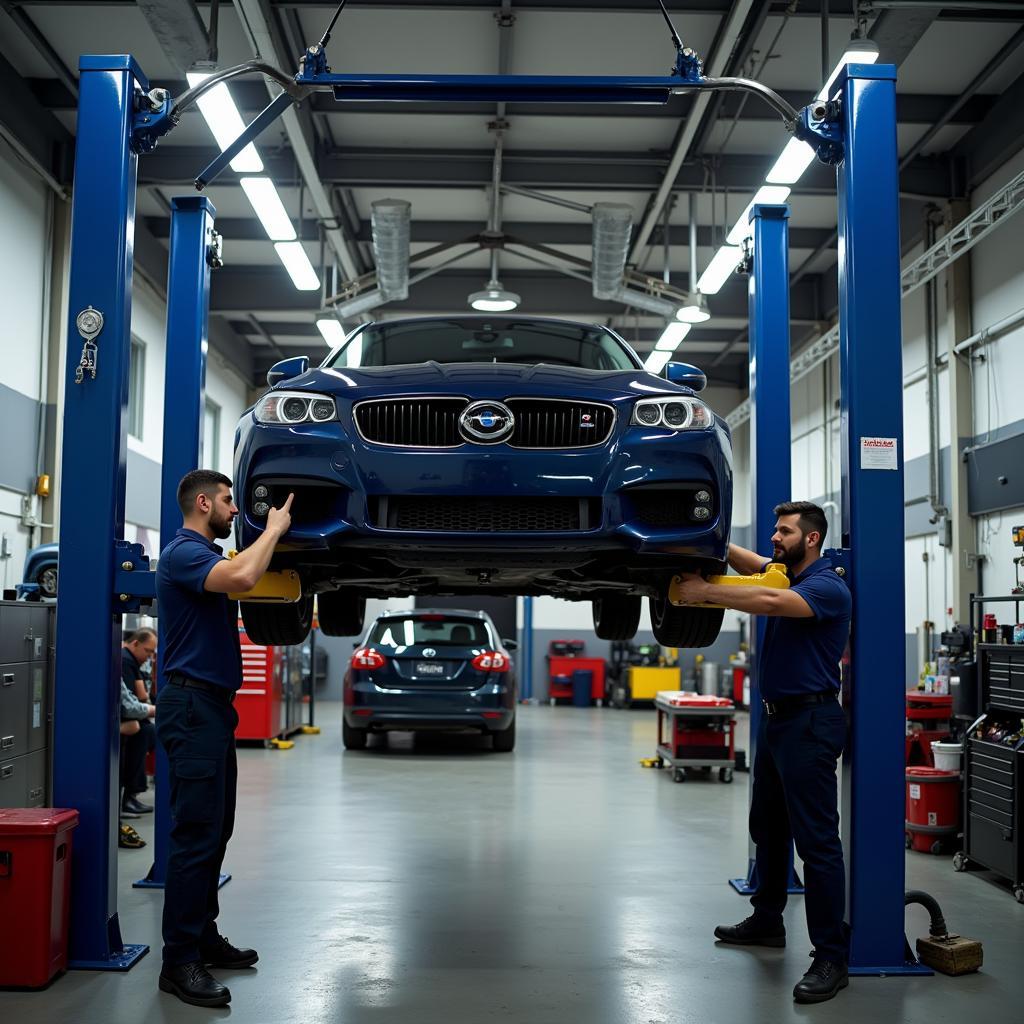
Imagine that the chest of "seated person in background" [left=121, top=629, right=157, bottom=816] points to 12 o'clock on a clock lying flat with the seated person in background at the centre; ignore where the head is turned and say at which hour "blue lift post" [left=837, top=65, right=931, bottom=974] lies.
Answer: The blue lift post is roughly at 2 o'clock from the seated person in background.

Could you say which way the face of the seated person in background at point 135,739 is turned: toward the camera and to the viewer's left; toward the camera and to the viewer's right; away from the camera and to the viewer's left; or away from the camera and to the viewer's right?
toward the camera and to the viewer's right

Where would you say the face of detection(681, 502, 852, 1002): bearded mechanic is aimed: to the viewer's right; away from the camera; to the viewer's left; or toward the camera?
to the viewer's left

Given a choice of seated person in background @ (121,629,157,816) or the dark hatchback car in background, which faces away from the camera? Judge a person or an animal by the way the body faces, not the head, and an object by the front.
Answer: the dark hatchback car in background

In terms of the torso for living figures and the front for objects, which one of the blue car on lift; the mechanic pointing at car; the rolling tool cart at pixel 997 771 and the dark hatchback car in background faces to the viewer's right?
the mechanic pointing at car

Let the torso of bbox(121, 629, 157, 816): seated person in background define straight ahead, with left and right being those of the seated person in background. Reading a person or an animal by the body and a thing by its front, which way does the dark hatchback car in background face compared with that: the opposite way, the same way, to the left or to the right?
to the left

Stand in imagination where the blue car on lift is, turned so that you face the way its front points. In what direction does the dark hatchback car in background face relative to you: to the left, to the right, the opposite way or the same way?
the opposite way

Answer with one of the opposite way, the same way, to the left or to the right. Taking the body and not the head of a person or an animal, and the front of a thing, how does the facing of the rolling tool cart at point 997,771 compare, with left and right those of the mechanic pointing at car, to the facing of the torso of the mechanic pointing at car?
the opposite way

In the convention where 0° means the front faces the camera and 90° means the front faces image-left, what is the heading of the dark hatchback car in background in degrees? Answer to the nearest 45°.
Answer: approximately 180°

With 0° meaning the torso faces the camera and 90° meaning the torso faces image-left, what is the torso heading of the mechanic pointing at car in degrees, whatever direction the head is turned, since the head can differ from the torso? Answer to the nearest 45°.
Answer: approximately 270°

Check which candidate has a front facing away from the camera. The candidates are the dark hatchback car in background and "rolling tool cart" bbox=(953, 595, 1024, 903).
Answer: the dark hatchback car in background

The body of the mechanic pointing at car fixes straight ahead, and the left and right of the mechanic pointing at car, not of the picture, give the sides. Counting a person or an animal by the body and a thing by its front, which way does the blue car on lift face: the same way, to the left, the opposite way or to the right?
to the right
